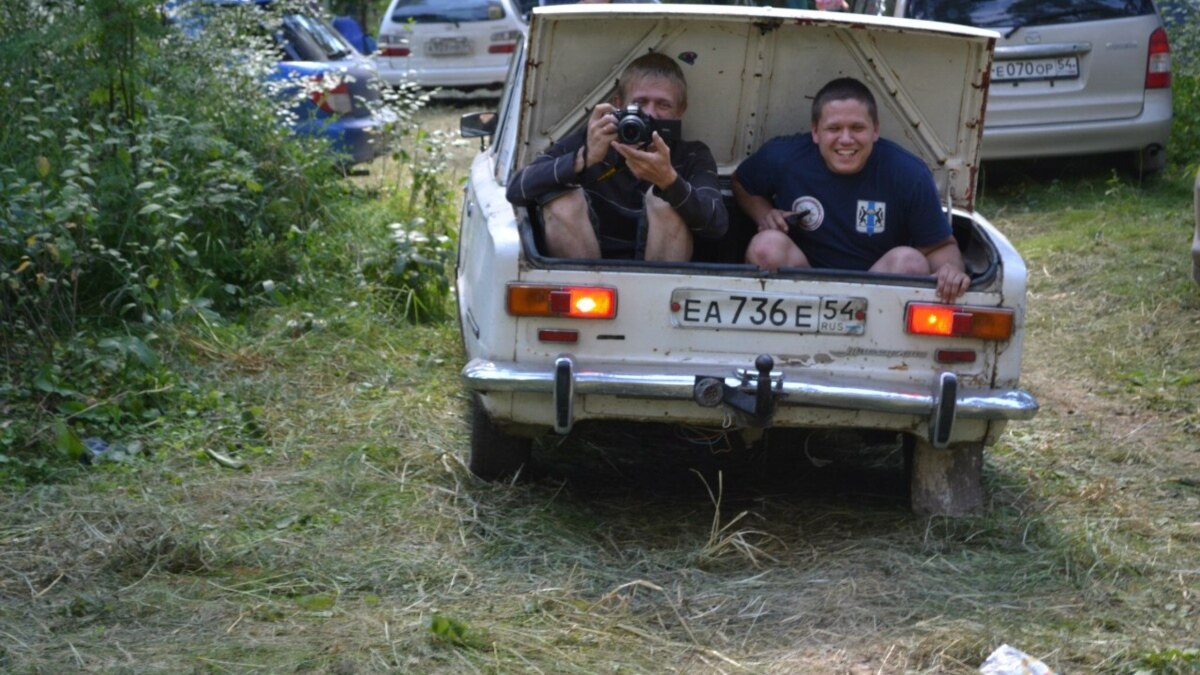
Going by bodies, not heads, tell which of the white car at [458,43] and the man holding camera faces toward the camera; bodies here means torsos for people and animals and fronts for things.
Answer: the man holding camera

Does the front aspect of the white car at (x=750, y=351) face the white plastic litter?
no

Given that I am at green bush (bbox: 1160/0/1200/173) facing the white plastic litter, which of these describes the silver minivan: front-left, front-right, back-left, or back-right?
front-right

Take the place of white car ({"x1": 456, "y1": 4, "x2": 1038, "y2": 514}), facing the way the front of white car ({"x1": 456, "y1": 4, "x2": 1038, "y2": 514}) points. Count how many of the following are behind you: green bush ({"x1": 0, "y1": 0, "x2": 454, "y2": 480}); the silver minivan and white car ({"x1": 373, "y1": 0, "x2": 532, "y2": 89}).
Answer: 0

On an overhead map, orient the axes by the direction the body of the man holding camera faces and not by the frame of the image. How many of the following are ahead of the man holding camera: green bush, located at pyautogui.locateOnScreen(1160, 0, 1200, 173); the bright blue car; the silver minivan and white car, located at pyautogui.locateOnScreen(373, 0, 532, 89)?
0

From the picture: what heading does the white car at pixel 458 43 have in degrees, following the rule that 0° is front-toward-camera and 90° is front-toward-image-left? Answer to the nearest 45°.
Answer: approximately 180°

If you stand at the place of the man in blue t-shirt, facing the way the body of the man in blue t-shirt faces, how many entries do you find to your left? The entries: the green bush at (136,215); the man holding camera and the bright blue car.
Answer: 0

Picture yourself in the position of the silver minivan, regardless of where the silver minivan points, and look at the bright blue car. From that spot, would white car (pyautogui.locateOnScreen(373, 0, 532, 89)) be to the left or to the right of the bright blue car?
right

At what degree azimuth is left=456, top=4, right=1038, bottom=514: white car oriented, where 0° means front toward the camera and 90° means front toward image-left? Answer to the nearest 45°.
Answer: approximately 180°

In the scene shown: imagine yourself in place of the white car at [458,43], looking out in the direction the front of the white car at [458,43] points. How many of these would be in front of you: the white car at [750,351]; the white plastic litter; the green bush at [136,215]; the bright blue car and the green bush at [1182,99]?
0

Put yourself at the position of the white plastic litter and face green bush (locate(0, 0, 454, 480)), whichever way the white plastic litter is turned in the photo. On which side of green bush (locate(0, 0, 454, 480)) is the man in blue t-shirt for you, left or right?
right

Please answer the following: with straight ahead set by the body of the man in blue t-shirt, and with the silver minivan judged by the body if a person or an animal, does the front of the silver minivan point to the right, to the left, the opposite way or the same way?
the opposite way

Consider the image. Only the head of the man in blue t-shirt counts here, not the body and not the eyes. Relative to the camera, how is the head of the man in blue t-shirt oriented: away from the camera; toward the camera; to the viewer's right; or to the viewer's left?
toward the camera

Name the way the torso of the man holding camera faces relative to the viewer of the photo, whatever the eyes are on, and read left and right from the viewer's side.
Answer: facing the viewer

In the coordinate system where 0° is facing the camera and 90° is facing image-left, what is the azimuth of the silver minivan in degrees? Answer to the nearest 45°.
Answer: approximately 180°

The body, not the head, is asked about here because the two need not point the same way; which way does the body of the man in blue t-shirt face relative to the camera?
toward the camera

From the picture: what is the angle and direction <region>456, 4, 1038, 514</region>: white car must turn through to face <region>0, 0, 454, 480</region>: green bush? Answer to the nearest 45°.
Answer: approximately 45° to its left

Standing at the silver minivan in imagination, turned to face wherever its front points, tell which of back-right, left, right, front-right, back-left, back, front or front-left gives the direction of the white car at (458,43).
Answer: front-left
